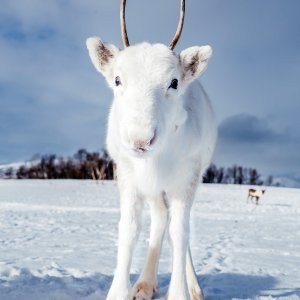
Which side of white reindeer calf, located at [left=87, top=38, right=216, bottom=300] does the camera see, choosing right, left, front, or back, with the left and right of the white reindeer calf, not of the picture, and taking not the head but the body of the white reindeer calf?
front
